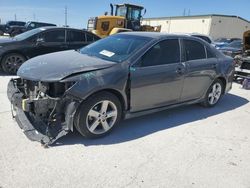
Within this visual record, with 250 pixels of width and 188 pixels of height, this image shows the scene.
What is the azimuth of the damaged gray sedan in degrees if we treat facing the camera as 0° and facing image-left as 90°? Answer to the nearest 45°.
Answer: approximately 45°

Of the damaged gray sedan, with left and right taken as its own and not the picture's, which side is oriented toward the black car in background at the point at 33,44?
right

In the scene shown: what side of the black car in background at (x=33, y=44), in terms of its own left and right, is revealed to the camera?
left

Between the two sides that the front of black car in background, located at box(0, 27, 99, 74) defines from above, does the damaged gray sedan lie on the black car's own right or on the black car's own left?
on the black car's own left

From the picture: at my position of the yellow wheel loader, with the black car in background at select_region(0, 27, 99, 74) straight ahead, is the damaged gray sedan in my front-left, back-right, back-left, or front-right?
front-left

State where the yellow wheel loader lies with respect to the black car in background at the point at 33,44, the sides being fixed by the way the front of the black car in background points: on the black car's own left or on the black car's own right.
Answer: on the black car's own right

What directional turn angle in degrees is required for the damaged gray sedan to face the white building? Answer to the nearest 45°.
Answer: approximately 135° to its right

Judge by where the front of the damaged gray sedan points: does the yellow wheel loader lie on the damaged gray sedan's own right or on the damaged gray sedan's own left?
on the damaged gray sedan's own right

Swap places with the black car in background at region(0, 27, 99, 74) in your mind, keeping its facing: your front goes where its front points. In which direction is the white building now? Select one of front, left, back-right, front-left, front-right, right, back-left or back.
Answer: back-right

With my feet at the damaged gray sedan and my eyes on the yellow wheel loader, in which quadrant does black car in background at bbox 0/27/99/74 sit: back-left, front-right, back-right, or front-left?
front-left
